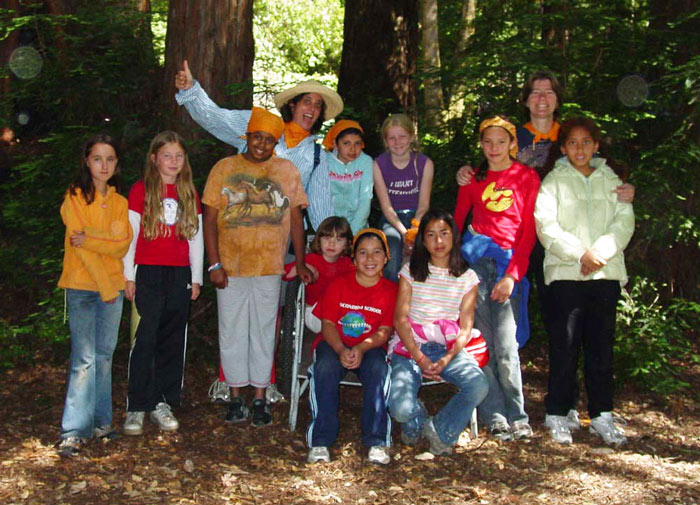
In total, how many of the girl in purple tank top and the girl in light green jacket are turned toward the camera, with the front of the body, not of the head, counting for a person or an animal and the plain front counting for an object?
2

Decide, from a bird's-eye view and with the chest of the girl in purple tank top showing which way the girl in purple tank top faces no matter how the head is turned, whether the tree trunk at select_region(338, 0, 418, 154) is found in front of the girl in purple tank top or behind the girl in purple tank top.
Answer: behind

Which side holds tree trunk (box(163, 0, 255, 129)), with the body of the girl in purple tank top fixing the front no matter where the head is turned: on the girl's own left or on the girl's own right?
on the girl's own right

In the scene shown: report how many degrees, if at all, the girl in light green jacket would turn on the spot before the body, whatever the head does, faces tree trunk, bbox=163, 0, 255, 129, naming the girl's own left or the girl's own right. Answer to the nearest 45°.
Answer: approximately 90° to the girl's own right

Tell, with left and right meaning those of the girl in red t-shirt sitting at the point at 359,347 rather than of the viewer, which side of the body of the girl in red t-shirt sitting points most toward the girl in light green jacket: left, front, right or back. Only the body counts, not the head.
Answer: left

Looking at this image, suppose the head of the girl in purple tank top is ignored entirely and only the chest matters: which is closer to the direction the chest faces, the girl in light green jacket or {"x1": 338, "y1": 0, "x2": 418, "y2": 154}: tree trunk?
the girl in light green jacket

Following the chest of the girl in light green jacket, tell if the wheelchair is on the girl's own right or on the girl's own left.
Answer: on the girl's own right

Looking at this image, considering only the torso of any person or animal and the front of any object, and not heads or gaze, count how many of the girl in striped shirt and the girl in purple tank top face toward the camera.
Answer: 2
